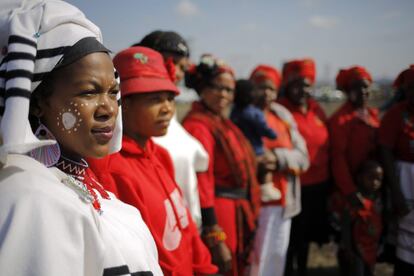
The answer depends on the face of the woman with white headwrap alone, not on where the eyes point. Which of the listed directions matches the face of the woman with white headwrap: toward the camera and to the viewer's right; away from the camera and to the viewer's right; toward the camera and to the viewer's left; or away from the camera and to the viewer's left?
toward the camera and to the viewer's right

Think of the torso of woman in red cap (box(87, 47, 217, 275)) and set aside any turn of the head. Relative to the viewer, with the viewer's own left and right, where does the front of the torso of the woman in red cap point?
facing the viewer and to the right of the viewer

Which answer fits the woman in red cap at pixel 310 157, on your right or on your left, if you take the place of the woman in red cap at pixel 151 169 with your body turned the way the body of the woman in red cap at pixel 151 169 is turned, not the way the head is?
on your left

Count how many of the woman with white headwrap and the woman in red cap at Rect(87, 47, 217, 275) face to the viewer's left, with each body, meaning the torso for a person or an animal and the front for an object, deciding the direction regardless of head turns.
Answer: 0

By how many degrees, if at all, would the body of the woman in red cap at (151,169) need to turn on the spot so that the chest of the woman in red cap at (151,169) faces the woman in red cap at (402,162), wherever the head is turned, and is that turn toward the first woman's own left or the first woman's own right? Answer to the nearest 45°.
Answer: approximately 90° to the first woman's own left

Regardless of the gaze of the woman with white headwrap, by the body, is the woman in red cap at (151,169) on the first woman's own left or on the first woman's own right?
on the first woman's own left

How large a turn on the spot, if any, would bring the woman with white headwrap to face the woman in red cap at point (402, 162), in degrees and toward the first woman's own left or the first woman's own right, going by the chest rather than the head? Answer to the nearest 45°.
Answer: approximately 90° to the first woman's own left
